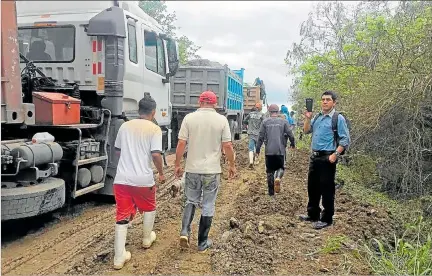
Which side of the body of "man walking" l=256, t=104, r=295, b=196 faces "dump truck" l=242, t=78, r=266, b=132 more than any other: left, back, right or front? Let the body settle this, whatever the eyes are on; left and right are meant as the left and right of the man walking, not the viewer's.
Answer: front

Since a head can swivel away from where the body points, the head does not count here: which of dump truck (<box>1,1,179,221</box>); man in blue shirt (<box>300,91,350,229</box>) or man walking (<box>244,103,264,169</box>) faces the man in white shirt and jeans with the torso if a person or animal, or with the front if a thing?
the man in blue shirt

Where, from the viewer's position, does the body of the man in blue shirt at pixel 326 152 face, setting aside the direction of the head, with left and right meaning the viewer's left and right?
facing the viewer and to the left of the viewer

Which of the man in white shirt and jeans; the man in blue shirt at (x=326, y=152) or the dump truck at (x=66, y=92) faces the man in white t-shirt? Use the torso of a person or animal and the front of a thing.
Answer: the man in blue shirt

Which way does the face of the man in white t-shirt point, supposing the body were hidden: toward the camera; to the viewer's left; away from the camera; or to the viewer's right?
away from the camera

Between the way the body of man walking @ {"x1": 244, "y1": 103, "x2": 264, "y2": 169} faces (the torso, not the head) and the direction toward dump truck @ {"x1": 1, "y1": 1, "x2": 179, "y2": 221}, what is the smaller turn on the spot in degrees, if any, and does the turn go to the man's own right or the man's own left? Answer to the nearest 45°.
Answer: approximately 135° to the man's own left

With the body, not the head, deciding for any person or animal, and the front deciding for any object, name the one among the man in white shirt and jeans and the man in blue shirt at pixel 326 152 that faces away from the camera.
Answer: the man in white shirt and jeans

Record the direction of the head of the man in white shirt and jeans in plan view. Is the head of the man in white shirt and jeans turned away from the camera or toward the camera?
away from the camera

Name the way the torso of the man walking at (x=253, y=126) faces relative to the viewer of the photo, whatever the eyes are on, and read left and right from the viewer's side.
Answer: facing away from the viewer

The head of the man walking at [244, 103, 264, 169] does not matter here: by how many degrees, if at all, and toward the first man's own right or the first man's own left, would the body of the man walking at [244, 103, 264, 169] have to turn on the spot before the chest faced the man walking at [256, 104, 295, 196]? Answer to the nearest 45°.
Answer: approximately 180°

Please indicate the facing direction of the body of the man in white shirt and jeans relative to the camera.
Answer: away from the camera

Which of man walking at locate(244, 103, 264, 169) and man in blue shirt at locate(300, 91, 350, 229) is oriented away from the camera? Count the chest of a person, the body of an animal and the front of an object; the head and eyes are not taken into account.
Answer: the man walking

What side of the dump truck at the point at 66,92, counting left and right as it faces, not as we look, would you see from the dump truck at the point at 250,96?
front

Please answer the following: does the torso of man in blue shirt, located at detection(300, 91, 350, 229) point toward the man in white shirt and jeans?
yes

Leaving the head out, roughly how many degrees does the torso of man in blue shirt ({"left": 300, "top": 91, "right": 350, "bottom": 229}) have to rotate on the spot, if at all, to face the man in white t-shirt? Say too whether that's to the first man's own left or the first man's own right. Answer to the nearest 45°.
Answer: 0° — they already face them

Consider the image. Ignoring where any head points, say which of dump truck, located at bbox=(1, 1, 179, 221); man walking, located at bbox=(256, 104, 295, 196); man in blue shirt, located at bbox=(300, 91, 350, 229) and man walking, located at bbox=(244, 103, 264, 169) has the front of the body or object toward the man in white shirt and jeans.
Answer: the man in blue shirt

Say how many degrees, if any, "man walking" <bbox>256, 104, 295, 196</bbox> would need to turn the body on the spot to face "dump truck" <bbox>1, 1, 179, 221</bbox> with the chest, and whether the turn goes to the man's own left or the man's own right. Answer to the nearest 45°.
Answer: approximately 135° to the man's own left

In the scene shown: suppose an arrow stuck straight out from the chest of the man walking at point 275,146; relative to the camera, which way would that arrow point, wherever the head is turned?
away from the camera
